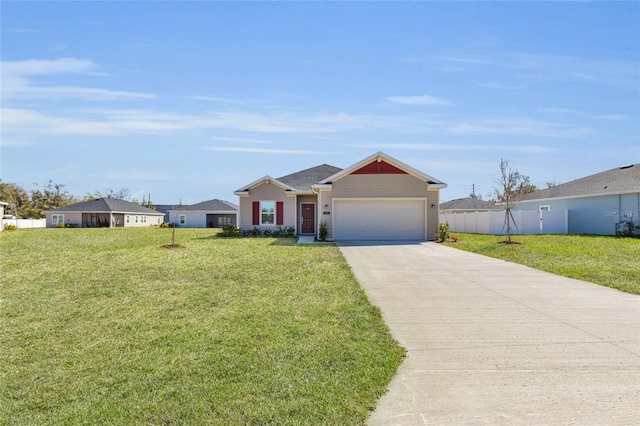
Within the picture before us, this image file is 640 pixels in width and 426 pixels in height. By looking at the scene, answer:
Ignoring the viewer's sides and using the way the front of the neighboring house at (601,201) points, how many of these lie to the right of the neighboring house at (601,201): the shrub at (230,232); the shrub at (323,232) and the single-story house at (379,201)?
3

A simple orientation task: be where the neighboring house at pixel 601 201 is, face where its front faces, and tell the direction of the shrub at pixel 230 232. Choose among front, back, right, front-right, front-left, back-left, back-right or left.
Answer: right

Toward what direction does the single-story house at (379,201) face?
toward the camera

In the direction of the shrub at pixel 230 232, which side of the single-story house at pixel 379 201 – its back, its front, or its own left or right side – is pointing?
right

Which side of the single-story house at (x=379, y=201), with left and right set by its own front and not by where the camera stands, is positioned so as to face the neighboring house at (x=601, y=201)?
left

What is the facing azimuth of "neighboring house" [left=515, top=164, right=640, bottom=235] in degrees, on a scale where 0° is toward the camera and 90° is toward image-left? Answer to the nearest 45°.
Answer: approximately 315°

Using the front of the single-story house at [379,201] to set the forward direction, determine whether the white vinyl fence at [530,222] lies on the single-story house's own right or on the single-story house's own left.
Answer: on the single-story house's own left

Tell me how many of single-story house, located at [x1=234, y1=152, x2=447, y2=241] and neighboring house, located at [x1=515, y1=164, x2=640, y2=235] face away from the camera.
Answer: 0

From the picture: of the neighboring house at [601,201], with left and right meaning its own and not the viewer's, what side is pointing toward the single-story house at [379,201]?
right

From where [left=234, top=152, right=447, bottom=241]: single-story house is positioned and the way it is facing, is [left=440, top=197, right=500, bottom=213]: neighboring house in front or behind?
behind

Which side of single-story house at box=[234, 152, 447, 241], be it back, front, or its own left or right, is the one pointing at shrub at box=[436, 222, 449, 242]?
left

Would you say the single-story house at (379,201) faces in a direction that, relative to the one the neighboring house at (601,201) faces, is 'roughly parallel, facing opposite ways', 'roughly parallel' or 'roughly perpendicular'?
roughly parallel
